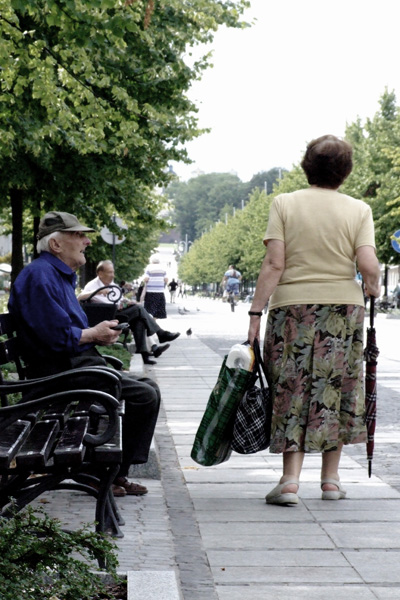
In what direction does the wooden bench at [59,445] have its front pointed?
to the viewer's right

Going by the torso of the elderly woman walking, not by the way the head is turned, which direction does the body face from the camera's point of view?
away from the camera

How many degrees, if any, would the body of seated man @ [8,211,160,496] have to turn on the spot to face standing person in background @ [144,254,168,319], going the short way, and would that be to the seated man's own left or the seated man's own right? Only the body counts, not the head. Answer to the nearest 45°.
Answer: approximately 90° to the seated man's own left

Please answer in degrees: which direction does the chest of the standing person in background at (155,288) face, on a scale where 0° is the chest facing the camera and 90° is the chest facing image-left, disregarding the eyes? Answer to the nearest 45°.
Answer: approximately 180°

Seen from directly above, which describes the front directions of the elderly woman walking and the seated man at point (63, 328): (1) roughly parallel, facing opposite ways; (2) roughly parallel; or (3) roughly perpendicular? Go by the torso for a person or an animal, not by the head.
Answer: roughly perpendicular

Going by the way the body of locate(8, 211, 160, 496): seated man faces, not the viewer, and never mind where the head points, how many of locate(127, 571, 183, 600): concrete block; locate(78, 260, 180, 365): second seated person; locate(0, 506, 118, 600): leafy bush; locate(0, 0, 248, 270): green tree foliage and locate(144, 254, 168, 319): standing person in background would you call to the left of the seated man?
3

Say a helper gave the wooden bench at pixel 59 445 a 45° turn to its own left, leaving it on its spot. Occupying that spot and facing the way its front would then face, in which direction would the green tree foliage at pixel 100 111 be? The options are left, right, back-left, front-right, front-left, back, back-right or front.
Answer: front-left

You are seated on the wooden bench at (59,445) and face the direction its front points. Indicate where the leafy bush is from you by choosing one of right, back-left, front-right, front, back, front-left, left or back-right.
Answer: right

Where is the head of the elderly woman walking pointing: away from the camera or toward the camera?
away from the camera

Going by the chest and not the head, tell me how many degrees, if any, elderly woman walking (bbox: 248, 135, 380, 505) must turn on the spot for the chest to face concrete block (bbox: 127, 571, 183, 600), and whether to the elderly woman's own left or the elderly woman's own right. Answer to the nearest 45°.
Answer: approximately 180°

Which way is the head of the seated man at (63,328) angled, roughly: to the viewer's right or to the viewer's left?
to the viewer's right

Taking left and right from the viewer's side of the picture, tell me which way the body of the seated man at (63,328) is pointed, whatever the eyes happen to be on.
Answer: facing to the right of the viewer

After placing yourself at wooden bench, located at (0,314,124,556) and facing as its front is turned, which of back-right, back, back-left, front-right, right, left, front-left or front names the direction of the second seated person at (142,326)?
left
